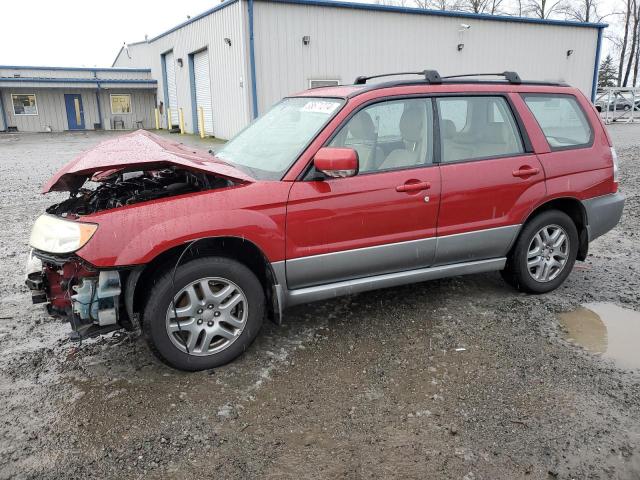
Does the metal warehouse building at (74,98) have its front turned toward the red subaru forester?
yes

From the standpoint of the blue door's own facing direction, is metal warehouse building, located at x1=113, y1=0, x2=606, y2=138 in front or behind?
in front

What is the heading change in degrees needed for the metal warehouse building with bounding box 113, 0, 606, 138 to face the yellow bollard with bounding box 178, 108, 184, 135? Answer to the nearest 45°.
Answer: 0° — it already faces it

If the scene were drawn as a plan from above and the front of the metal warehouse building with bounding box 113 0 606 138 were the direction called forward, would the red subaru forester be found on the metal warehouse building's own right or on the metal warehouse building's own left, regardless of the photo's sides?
on the metal warehouse building's own left

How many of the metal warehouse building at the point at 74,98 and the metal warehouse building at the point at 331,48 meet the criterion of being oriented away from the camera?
0

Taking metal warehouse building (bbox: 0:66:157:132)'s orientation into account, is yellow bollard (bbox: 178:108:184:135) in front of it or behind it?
in front

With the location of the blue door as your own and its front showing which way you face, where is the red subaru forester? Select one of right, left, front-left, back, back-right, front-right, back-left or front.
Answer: front

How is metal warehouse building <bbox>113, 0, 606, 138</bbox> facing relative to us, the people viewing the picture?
facing the viewer and to the left of the viewer

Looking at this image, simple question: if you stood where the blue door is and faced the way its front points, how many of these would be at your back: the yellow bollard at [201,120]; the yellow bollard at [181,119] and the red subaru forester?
0

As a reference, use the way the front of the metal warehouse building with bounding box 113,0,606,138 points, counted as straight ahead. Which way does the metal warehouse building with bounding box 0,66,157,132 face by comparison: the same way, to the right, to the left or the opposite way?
to the left

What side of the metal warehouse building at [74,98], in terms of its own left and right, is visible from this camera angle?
front

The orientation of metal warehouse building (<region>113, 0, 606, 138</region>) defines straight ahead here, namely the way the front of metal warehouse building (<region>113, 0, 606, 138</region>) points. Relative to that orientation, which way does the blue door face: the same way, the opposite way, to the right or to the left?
to the left

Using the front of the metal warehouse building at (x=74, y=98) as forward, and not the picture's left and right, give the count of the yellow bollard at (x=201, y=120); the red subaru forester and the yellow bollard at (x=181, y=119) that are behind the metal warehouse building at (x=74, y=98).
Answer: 0

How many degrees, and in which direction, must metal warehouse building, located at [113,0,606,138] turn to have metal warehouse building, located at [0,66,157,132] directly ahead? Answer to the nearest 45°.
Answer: approximately 90° to its right

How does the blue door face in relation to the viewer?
toward the camera
